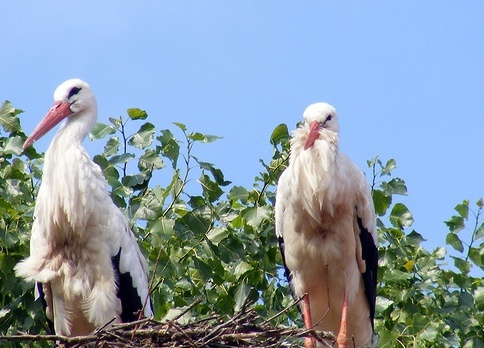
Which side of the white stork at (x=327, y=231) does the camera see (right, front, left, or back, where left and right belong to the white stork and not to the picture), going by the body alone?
front

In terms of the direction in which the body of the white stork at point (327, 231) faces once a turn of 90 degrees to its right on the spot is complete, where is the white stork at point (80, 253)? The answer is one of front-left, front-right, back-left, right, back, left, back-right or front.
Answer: front
